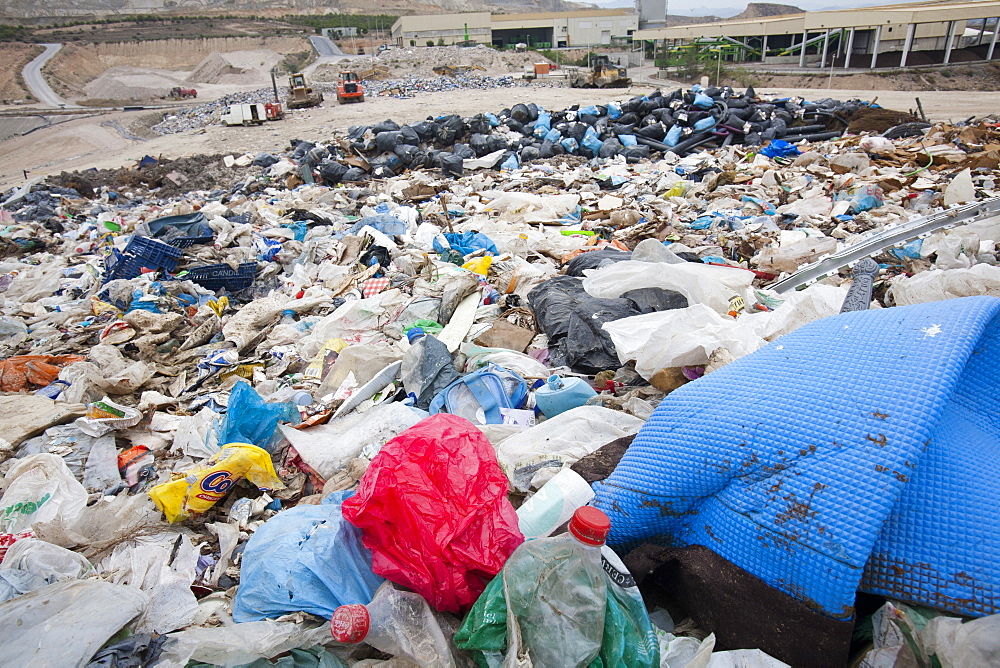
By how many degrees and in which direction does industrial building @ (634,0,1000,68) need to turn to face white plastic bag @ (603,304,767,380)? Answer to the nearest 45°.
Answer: approximately 45° to its left

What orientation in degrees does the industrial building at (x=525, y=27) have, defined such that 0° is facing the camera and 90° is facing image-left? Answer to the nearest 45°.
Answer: approximately 0°

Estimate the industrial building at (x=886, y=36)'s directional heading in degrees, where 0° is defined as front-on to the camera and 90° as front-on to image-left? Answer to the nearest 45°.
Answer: approximately 45°

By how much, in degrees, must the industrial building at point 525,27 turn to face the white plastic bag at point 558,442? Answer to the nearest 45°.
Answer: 0° — it already faces it

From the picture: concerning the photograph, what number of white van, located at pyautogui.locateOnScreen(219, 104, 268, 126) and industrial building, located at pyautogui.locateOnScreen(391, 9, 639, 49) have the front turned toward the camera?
1

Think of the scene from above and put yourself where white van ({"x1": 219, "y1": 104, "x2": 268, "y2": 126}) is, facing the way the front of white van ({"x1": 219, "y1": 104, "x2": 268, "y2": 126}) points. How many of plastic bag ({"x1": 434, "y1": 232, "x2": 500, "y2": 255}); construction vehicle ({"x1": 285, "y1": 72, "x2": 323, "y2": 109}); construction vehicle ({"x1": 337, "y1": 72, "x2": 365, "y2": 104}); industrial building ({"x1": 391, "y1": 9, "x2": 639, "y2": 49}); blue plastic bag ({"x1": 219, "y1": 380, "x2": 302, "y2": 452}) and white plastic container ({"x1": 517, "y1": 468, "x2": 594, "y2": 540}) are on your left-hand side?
3

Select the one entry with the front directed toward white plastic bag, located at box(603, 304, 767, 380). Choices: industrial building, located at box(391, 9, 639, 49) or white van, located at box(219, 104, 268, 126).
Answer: the industrial building
